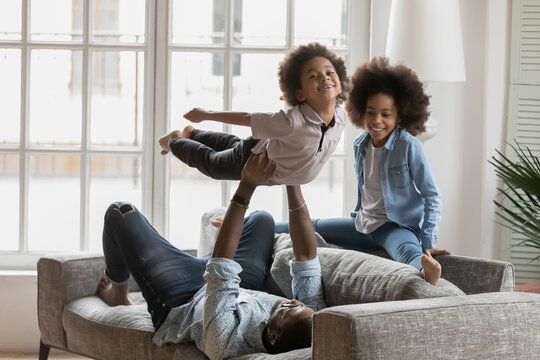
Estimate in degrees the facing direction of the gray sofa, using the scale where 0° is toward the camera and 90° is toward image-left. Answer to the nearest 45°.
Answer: approximately 45°
